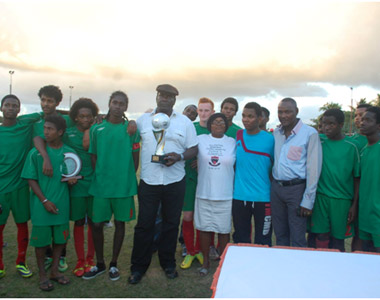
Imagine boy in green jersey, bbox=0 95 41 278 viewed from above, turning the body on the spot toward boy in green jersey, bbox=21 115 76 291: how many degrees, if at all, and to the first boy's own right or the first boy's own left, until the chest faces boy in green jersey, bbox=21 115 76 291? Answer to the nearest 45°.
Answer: approximately 45° to the first boy's own left

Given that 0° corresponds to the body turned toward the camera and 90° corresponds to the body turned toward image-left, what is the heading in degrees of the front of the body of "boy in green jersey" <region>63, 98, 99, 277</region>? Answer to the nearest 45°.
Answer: approximately 0°

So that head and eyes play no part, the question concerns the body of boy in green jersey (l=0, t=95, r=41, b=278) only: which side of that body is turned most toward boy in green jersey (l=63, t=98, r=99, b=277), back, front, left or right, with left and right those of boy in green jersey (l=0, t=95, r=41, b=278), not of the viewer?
left

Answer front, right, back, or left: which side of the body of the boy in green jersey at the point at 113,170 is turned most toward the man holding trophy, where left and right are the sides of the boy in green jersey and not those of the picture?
left

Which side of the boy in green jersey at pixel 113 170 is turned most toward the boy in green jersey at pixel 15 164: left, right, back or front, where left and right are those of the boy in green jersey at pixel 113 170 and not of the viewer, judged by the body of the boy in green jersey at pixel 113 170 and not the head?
right

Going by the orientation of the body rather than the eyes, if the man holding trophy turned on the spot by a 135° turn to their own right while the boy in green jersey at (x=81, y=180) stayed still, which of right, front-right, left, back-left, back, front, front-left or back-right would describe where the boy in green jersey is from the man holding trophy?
front-left

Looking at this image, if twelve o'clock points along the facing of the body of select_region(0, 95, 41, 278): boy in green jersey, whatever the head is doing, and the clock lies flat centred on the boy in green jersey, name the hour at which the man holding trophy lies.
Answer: The man holding trophy is roughly at 10 o'clock from the boy in green jersey.

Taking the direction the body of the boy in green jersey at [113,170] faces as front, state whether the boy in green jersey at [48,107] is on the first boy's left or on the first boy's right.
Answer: on the first boy's right
